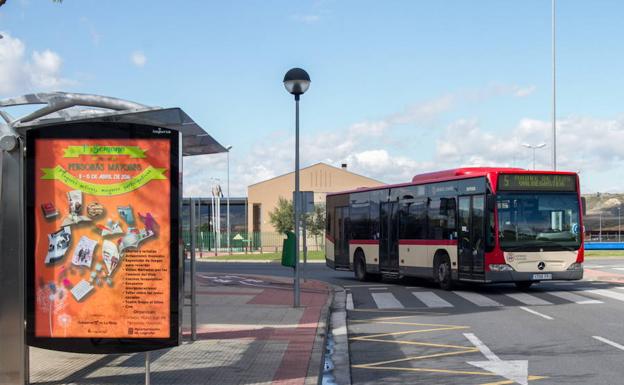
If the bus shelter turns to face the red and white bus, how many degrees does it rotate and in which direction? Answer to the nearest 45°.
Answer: approximately 45° to its left

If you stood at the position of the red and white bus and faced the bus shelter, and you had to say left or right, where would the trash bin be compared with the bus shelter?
right

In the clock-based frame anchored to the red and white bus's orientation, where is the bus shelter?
The bus shelter is roughly at 2 o'clock from the red and white bus.

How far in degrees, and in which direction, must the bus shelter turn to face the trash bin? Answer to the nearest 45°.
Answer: approximately 45° to its left

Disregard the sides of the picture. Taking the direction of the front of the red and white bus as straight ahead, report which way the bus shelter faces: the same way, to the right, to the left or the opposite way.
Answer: to the left

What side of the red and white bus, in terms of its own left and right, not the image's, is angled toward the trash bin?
right

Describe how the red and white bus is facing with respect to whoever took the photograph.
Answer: facing the viewer and to the right of the viewer

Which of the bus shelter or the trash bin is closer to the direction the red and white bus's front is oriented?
the bus shelter

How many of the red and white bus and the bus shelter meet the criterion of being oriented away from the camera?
0

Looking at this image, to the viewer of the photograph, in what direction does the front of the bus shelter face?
facing to the right of the viewer
